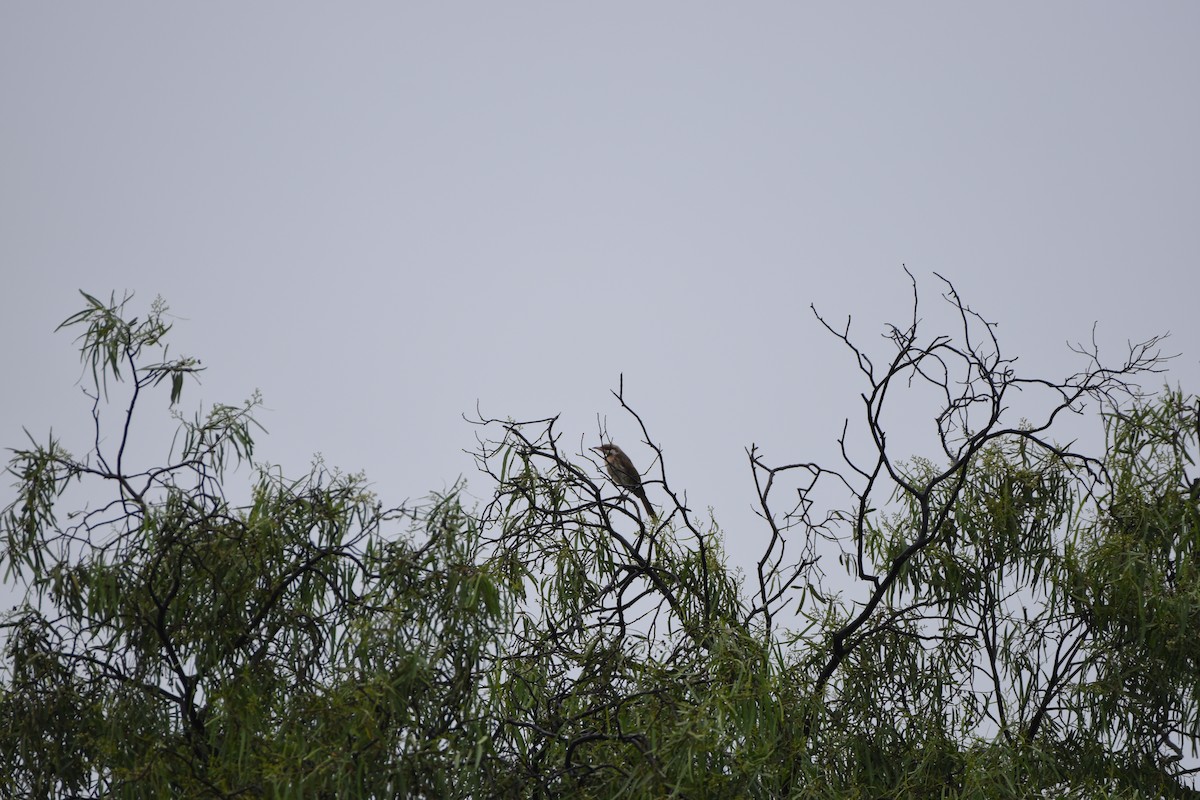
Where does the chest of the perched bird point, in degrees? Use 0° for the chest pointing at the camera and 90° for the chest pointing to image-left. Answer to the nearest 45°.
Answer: approximately 90°
